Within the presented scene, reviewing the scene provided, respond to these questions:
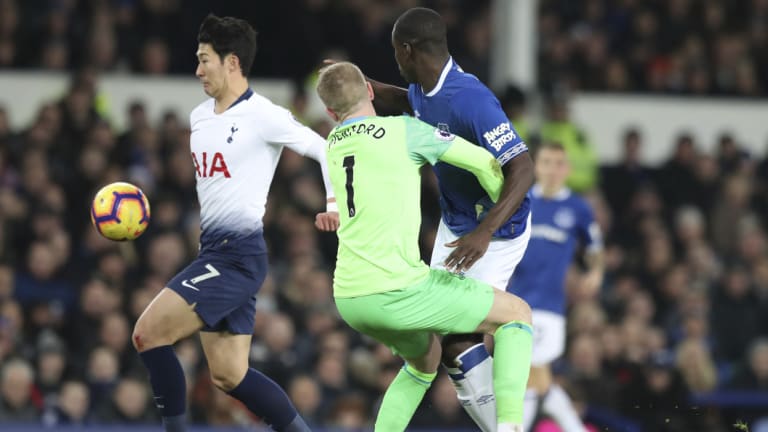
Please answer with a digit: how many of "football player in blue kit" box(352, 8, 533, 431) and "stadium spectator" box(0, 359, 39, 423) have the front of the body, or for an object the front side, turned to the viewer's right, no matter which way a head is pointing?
0

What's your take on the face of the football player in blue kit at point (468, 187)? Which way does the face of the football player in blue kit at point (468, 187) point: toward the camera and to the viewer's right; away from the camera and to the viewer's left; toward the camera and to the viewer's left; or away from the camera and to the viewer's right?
away from the camera and to the viewer's left

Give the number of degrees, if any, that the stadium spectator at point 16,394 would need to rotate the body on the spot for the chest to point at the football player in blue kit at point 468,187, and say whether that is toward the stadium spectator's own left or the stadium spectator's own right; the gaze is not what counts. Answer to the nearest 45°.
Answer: approximately 45° to the stadium spectator's own left

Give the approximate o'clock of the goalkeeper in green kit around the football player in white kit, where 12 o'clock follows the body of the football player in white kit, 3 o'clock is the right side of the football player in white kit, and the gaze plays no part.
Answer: The goalkeeper in green kit is roughly at 7 o'clock from the football player in white kit.

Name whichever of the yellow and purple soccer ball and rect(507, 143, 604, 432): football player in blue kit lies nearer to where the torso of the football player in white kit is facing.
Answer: the yellow and purple soccer ball

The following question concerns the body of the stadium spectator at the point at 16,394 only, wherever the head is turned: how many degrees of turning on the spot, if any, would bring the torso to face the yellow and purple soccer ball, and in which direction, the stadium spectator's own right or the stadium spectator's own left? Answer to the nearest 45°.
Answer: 0° — they already face it

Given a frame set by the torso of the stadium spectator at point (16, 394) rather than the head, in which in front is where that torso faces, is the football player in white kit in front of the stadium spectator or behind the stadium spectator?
in front

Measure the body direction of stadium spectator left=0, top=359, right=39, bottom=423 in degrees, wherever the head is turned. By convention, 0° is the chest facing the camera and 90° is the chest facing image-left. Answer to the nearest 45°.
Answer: approximately 0°

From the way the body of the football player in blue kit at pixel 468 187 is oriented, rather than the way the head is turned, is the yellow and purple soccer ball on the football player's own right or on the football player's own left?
on the football player's own right

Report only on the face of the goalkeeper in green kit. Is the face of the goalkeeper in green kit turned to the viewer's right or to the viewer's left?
to the viewer's left

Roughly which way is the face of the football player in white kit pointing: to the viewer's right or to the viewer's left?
to the viewer's left

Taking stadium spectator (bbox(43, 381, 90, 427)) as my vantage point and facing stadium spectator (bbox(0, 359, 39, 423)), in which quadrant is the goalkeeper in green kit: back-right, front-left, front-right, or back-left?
back-left
